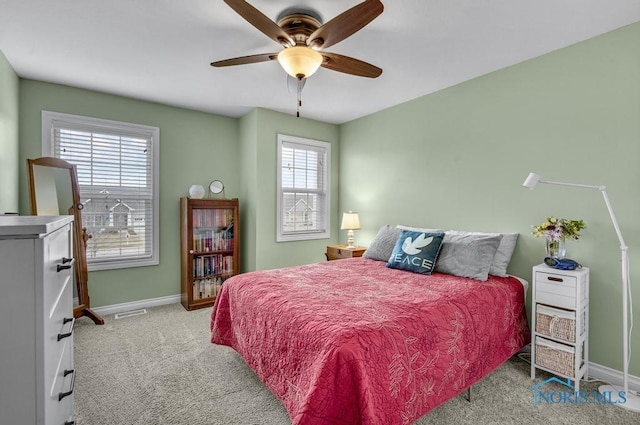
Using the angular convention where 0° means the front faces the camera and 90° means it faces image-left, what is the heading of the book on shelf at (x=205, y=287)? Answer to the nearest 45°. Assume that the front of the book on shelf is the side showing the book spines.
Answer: approximately 0°

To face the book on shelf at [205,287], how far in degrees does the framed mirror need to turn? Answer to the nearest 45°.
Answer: approximately 45° to its left

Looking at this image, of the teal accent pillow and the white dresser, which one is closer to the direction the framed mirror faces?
the teal accent pillow

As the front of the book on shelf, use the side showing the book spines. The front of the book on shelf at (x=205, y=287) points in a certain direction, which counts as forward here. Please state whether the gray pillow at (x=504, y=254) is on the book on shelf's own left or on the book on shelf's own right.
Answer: on the book on shelf's own left

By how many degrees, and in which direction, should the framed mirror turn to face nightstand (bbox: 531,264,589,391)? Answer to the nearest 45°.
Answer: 0° — it already faces it

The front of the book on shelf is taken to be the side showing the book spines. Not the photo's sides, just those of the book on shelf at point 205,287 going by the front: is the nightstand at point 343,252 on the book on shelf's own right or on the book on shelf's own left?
on the book on shelf's own left

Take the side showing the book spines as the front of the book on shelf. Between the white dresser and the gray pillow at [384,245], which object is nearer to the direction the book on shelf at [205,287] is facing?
the white dresser

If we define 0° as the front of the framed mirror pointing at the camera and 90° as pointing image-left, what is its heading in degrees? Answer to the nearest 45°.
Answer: approximately 315°

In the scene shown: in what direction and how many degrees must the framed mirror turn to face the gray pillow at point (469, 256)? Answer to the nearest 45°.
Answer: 0° — it already faces it
